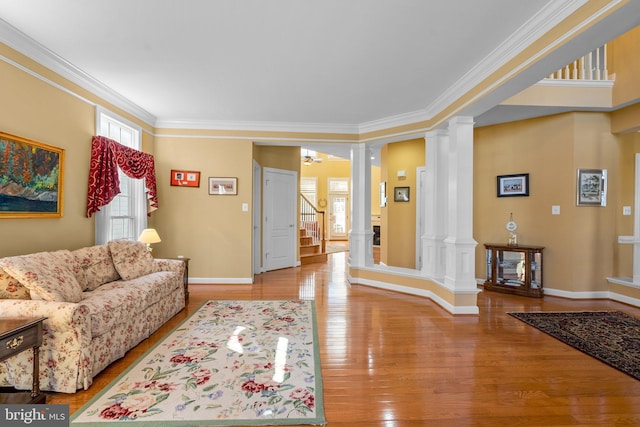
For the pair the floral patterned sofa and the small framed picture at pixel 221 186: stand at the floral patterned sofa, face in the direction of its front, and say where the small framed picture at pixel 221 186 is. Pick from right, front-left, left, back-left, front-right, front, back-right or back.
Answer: left

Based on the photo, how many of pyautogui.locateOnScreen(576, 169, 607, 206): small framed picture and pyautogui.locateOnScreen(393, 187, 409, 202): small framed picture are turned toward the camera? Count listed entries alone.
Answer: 2

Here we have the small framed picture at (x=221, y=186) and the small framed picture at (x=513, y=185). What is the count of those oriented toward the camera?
2

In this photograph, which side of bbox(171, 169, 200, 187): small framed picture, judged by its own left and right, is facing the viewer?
front

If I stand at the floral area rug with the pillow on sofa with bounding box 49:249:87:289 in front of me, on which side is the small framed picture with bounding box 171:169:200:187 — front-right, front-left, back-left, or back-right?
front-right

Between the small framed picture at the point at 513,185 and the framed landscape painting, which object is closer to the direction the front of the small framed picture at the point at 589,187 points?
the framed landscape painting

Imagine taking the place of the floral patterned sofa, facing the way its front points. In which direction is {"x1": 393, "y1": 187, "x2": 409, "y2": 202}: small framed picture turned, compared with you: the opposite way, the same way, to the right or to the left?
to the right

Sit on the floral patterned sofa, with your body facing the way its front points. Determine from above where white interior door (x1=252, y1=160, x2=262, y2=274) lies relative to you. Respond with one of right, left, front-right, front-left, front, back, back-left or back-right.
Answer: left

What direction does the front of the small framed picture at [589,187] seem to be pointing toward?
toward the camera

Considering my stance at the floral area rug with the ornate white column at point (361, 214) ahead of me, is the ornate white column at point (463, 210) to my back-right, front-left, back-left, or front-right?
front-right

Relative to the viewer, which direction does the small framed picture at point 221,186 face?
toward the camera

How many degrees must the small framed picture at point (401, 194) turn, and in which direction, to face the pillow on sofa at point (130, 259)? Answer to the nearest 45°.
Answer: approximately 45° to its right

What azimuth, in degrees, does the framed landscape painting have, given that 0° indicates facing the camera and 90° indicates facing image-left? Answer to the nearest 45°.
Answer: approximately 315°

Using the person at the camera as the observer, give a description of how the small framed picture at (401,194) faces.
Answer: facing the viewer

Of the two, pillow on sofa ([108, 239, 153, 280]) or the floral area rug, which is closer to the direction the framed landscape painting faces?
the floral area rug

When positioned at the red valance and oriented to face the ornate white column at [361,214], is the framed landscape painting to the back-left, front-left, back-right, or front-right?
back-right
